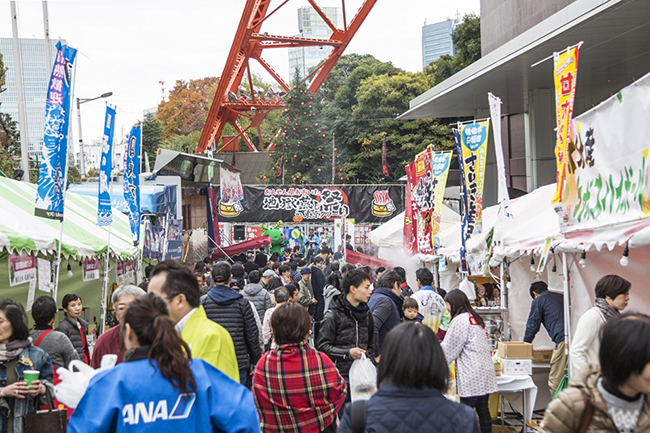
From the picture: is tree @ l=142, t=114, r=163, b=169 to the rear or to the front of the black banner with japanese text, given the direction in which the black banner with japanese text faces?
to the rear

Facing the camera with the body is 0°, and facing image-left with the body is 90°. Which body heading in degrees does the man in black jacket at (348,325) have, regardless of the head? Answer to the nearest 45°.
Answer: approximately 315°

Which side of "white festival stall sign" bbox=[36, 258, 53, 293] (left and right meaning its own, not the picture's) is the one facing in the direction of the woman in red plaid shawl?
front

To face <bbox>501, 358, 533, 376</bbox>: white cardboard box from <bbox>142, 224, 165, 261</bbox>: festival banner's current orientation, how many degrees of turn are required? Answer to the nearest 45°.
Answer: approximately 45° to its left

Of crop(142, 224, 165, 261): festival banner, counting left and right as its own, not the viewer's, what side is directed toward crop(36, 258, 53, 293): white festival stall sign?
front

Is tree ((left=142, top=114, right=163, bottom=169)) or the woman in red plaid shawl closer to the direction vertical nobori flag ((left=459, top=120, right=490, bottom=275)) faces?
the woman in red plaid shawl

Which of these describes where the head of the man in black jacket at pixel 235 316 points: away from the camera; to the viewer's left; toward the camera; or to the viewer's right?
away from the camera

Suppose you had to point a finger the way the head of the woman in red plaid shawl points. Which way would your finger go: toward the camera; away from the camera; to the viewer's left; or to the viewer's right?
away from the camera

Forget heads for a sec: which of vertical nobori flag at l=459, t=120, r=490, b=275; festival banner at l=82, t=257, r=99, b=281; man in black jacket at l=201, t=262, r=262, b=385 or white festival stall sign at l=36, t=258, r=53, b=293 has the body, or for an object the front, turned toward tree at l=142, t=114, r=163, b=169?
the man in black jacket

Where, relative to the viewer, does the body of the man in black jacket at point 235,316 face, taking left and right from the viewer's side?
facing away from the viewer

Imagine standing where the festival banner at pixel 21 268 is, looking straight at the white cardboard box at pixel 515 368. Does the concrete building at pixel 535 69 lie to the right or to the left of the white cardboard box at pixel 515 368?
left
